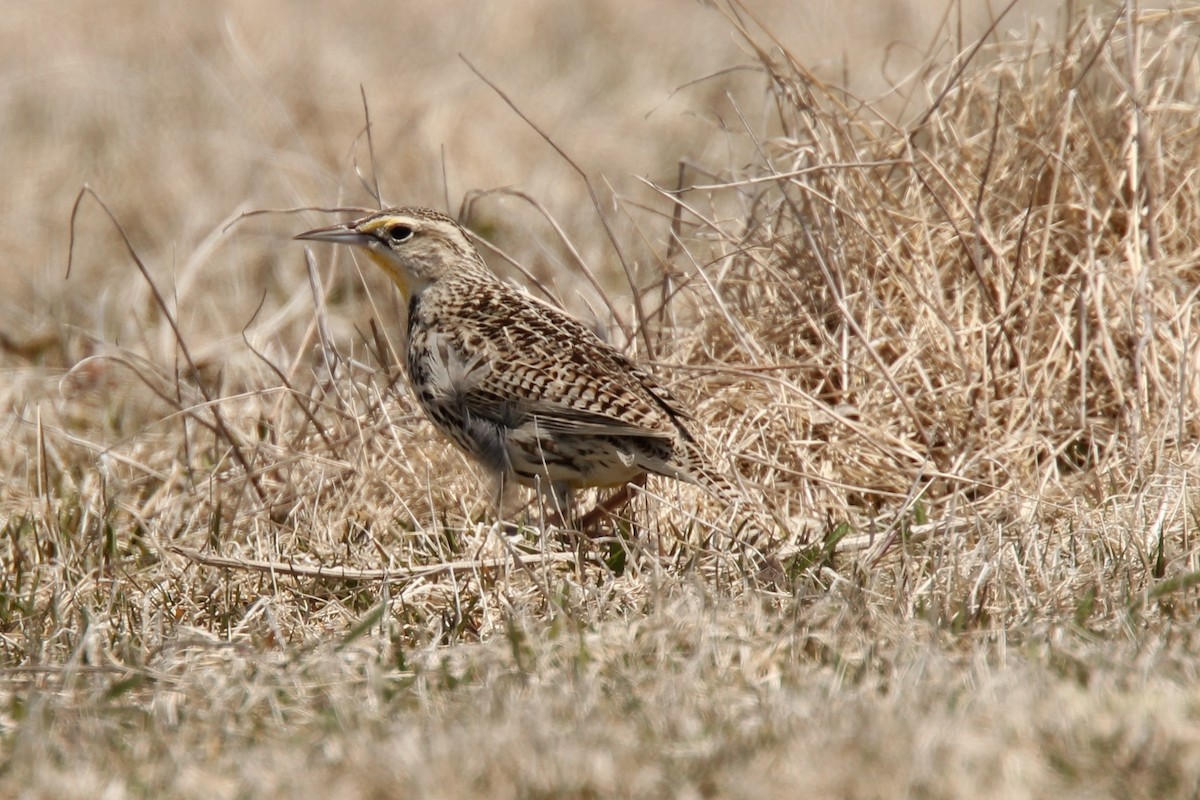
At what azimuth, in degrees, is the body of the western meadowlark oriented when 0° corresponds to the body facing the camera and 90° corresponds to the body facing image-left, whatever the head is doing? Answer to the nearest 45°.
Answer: approximately 90°
